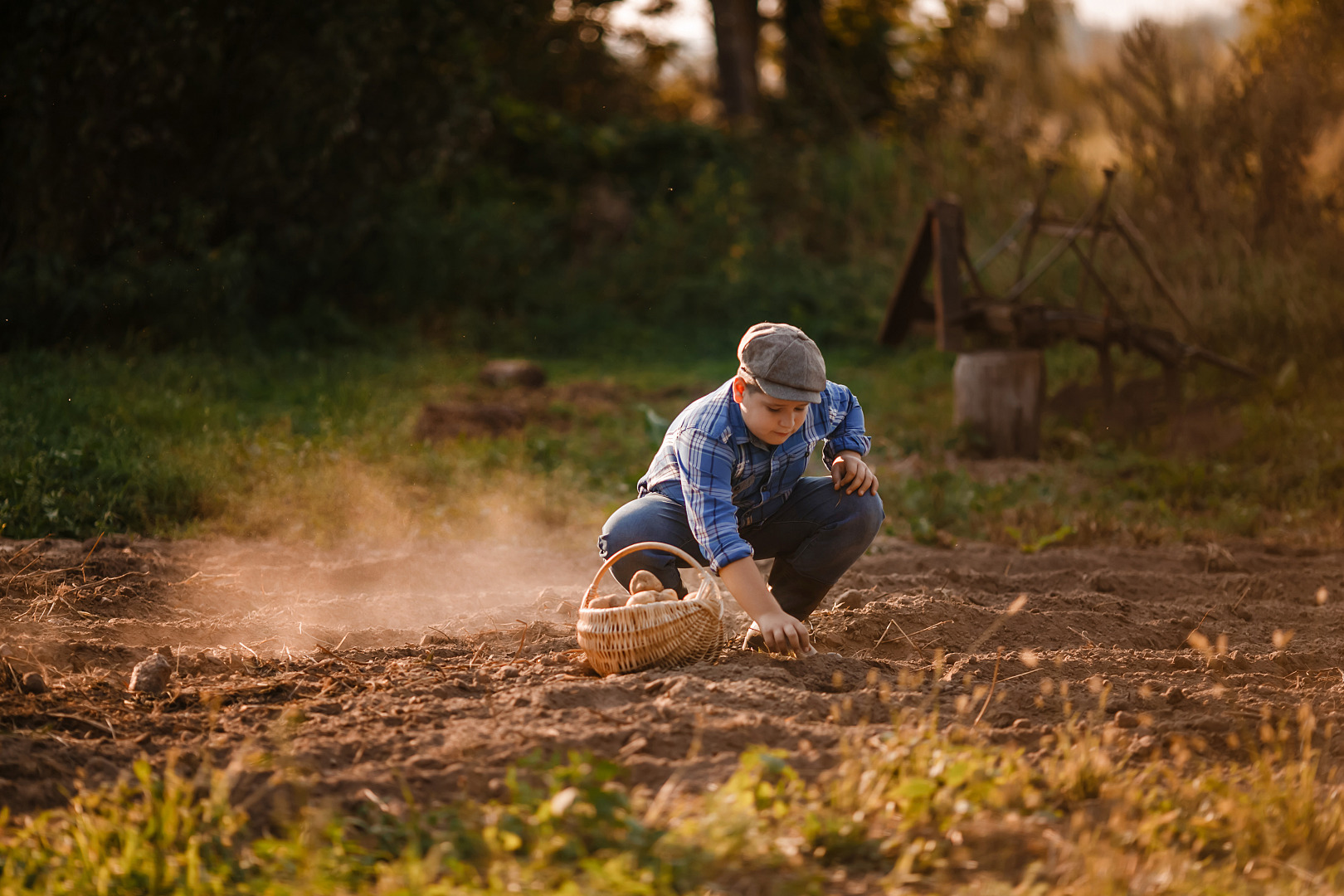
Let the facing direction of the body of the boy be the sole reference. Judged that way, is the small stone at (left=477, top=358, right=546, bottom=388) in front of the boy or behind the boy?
behind

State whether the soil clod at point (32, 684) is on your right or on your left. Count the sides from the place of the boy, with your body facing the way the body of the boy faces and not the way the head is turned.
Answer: on your right
